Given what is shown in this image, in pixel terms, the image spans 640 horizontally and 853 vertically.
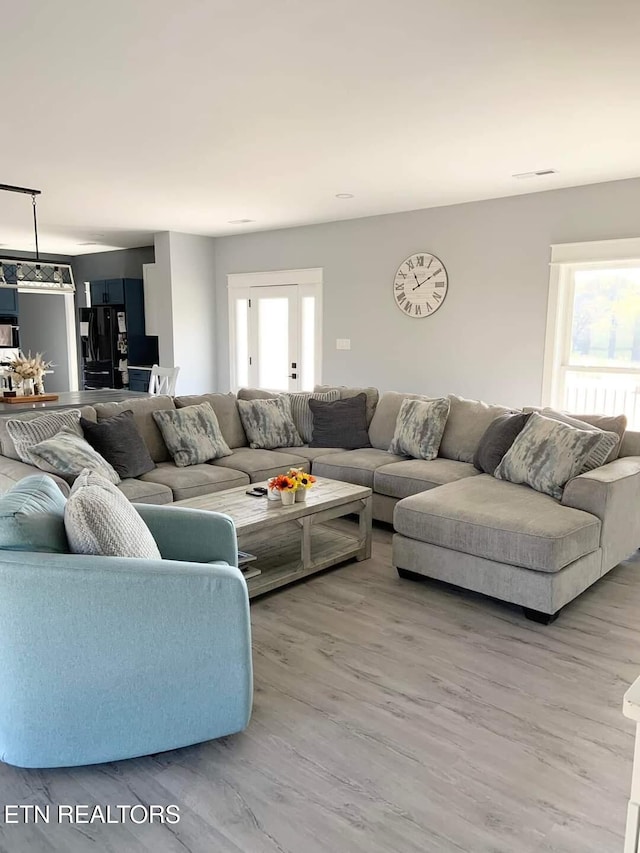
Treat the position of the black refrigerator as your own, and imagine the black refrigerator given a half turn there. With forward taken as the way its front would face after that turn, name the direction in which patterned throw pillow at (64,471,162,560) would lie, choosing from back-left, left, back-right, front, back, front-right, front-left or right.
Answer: back-right

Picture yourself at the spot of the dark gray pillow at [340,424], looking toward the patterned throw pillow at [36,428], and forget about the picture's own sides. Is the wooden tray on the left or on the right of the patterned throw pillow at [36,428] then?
right

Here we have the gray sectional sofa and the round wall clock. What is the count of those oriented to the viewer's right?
0

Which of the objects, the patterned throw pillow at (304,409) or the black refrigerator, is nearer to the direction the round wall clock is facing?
the patterned throw pillow

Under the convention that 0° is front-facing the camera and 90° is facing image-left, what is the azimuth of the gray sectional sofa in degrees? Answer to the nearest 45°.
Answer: approximately 0°

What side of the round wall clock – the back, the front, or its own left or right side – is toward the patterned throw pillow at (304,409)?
front

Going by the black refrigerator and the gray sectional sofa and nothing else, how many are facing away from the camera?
0

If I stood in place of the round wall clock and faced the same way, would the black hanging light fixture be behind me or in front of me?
in front

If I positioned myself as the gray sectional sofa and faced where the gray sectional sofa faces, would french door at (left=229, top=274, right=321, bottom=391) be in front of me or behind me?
behind

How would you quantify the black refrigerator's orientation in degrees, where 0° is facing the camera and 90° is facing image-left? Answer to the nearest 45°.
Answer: approximately 45°

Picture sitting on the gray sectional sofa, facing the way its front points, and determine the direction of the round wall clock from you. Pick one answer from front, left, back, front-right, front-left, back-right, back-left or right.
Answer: back
